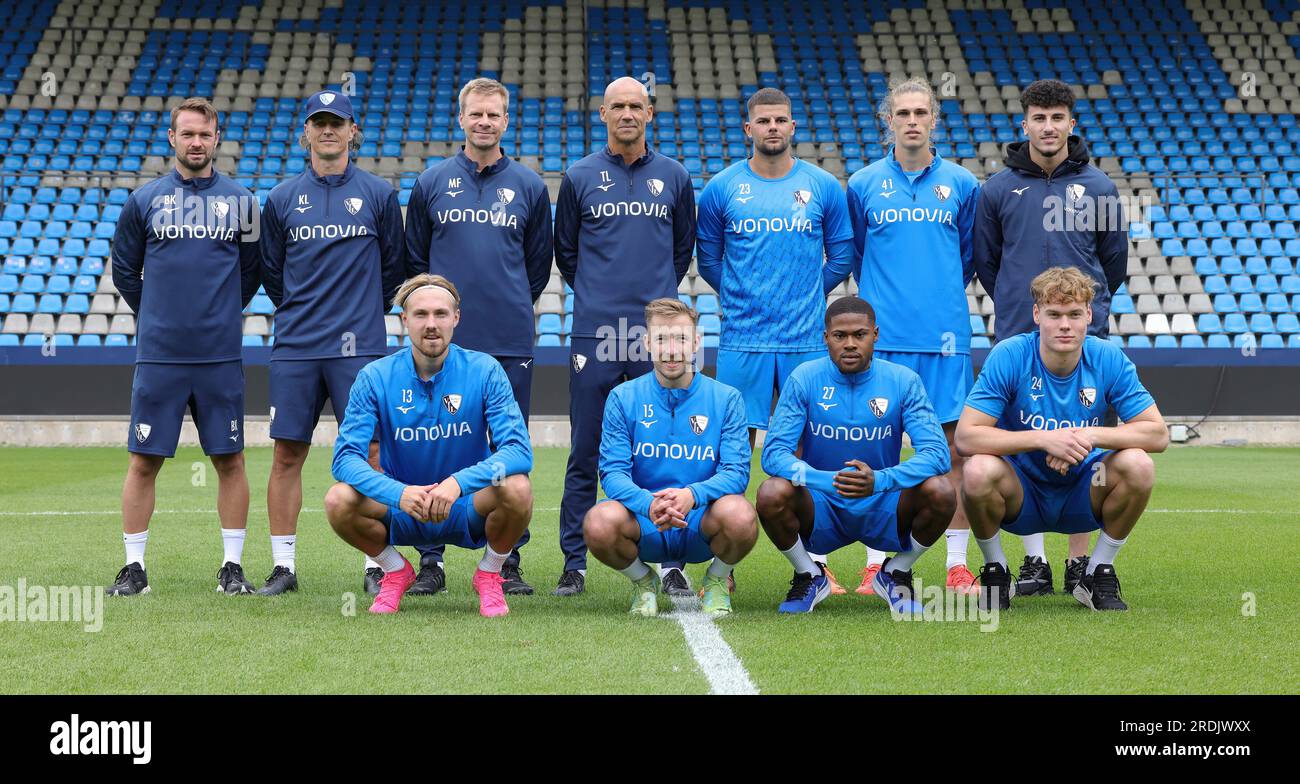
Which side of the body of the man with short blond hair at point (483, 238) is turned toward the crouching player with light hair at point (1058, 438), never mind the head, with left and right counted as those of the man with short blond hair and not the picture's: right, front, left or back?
left

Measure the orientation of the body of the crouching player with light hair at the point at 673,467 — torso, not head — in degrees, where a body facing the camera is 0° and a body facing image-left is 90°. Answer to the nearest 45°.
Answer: approximately 0°

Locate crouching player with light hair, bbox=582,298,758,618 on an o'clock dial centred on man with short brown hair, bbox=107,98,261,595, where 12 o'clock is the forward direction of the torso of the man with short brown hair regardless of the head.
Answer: The crouching player with light hair is roughly at 10 o'clock from the man with short brown hair.

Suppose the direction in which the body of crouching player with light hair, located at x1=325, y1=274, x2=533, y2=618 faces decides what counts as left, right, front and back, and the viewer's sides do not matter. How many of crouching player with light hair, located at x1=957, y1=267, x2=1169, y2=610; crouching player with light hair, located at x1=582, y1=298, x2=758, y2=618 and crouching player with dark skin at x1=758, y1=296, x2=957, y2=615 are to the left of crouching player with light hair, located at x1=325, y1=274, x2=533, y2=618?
3

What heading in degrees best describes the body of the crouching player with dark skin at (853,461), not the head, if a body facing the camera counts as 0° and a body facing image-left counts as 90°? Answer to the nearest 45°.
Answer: approximately 0°

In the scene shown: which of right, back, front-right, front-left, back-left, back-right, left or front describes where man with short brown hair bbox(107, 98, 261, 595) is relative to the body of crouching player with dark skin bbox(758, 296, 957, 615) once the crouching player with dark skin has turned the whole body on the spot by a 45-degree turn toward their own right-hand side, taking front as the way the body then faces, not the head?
front-right
